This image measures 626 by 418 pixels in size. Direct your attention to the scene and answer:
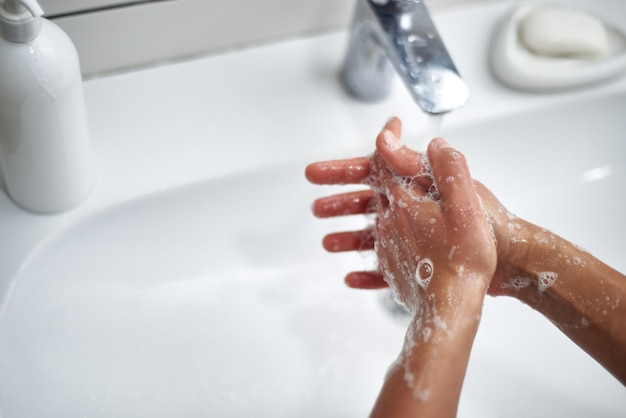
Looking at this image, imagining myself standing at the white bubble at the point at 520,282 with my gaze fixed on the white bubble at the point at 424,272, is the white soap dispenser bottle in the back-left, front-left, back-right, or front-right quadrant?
front-right

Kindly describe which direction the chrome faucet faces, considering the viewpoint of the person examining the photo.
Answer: facing the viewer and to the right of the viewer
